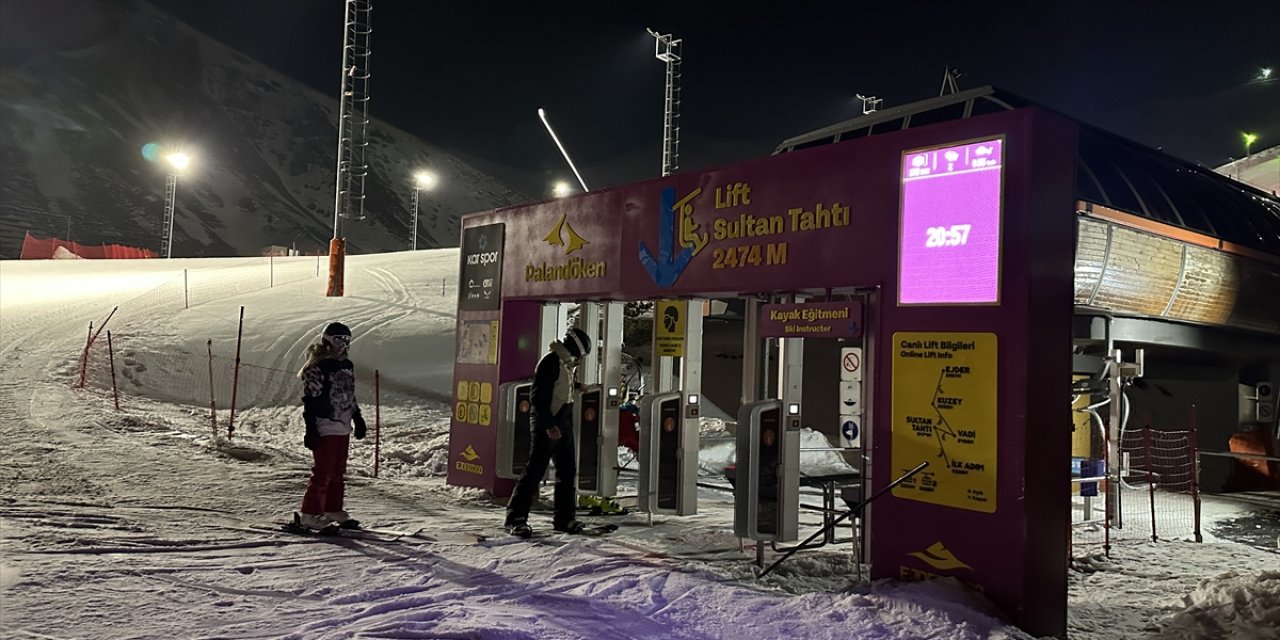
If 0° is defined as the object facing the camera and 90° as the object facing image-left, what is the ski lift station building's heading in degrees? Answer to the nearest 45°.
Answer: approximately 45°

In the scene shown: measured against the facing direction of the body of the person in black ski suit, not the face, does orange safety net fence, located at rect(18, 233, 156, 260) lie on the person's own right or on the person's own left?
on the person's own left

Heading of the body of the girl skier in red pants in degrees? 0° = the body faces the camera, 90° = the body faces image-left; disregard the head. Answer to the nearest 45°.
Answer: approximately 315°

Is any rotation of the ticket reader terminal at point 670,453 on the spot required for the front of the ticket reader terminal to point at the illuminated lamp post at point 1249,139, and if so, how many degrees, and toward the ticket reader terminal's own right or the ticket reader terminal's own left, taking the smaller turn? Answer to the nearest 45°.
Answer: approximately 180°

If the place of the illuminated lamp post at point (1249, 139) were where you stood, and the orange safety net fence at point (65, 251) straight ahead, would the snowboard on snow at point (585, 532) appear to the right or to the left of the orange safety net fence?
left

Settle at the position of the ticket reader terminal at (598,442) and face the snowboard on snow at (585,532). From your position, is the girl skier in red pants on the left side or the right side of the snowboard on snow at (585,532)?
right
